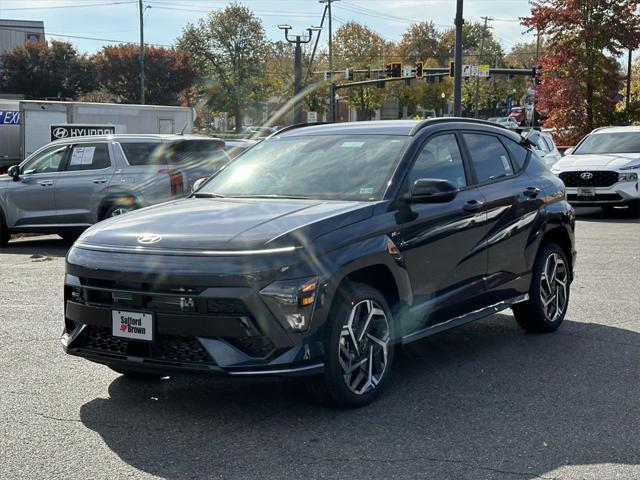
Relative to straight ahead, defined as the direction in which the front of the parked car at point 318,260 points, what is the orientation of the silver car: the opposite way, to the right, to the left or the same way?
to the right

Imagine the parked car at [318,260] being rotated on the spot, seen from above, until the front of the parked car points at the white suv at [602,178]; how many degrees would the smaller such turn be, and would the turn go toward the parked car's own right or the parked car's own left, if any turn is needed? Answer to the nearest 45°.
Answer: approximately 180°

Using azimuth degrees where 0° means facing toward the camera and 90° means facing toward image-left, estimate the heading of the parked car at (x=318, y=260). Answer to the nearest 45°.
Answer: approximately 45°

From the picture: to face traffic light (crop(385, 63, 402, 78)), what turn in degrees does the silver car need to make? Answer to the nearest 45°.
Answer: approximately 90° to its right

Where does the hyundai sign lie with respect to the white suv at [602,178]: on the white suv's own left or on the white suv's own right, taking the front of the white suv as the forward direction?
on the white suv's own right

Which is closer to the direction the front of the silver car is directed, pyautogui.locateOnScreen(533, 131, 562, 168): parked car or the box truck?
the box truck

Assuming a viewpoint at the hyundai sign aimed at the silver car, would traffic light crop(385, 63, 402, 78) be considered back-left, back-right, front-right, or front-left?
back-left

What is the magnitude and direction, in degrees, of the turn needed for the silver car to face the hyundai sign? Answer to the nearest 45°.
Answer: approximately 45° to its right

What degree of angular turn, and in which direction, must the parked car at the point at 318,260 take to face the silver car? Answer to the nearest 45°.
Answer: approximately 135° to its right

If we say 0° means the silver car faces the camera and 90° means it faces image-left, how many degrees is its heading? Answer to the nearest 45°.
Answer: approximately 135°

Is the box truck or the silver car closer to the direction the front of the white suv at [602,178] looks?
the silver car

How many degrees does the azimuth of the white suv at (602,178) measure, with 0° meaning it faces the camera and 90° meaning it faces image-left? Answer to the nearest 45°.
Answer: approximately 45°

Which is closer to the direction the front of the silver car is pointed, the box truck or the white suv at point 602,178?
the box truck

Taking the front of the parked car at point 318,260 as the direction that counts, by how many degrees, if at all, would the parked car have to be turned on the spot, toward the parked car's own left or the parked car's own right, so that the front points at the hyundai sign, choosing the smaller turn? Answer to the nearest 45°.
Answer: approximately 135° to the parked car's own right
